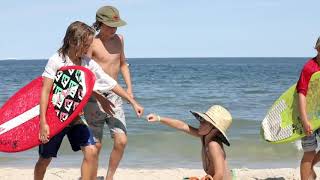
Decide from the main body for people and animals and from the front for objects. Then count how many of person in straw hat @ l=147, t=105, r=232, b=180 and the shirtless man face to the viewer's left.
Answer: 1

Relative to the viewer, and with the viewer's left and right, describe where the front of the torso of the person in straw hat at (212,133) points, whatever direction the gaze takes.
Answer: facing to the left of the viewer

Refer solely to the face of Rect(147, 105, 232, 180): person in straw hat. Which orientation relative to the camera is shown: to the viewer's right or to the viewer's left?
to the viewer's left

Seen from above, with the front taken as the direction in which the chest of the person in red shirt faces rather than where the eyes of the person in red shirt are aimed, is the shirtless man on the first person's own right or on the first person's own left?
on the first person's own right

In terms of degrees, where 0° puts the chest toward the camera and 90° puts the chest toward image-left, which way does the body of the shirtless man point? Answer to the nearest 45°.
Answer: approximately 315°

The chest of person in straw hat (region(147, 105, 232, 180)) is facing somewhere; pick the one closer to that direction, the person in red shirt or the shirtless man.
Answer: the shirtless man

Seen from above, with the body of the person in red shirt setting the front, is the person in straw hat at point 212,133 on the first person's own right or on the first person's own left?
on the first person's own right
